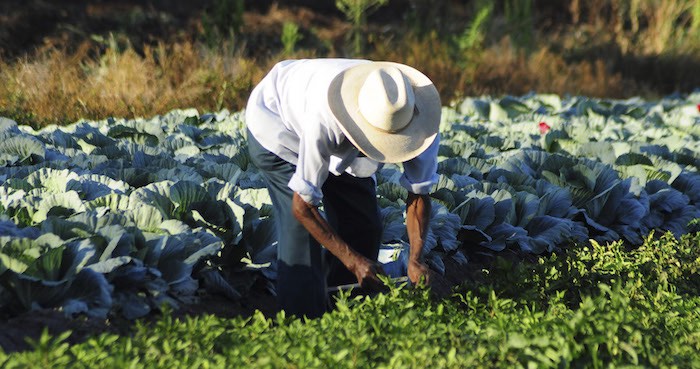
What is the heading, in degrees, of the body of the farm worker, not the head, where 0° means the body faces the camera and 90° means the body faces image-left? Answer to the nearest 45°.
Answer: approximately 315°
